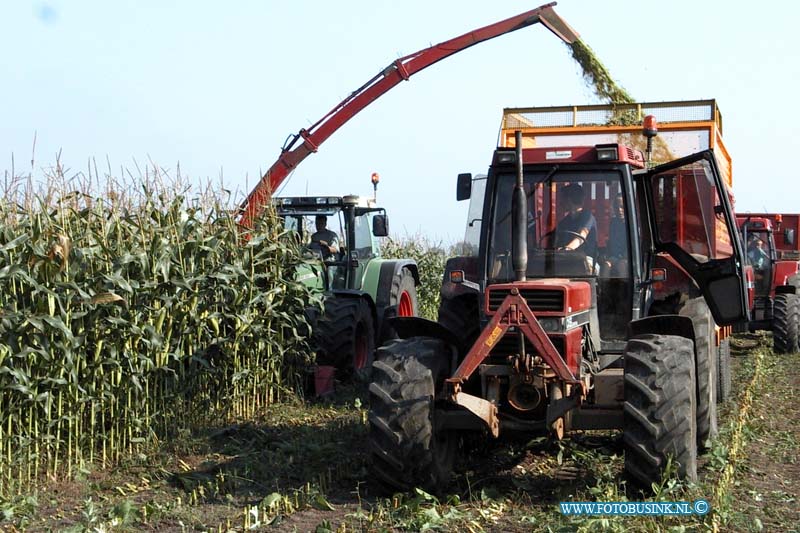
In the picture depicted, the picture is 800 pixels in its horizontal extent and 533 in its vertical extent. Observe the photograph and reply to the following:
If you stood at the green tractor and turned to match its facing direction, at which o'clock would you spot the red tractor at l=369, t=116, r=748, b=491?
The red tractor is roughly at 10 o'clock from the green tractor.

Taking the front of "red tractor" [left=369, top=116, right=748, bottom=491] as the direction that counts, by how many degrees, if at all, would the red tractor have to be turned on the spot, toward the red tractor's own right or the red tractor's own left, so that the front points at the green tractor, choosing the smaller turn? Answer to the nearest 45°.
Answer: approximately 135° to the red tractor's own right

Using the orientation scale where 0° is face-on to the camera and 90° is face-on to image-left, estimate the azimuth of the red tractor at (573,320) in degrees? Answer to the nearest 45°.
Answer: approximately 0°

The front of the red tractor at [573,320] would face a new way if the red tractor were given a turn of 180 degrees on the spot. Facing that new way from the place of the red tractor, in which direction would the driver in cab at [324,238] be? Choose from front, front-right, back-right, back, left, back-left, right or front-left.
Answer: front-left

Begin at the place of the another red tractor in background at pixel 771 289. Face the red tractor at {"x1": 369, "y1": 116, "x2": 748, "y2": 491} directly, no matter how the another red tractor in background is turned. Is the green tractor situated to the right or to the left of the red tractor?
right

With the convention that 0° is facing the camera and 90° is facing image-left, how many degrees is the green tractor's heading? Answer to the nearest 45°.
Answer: approximately 45°
